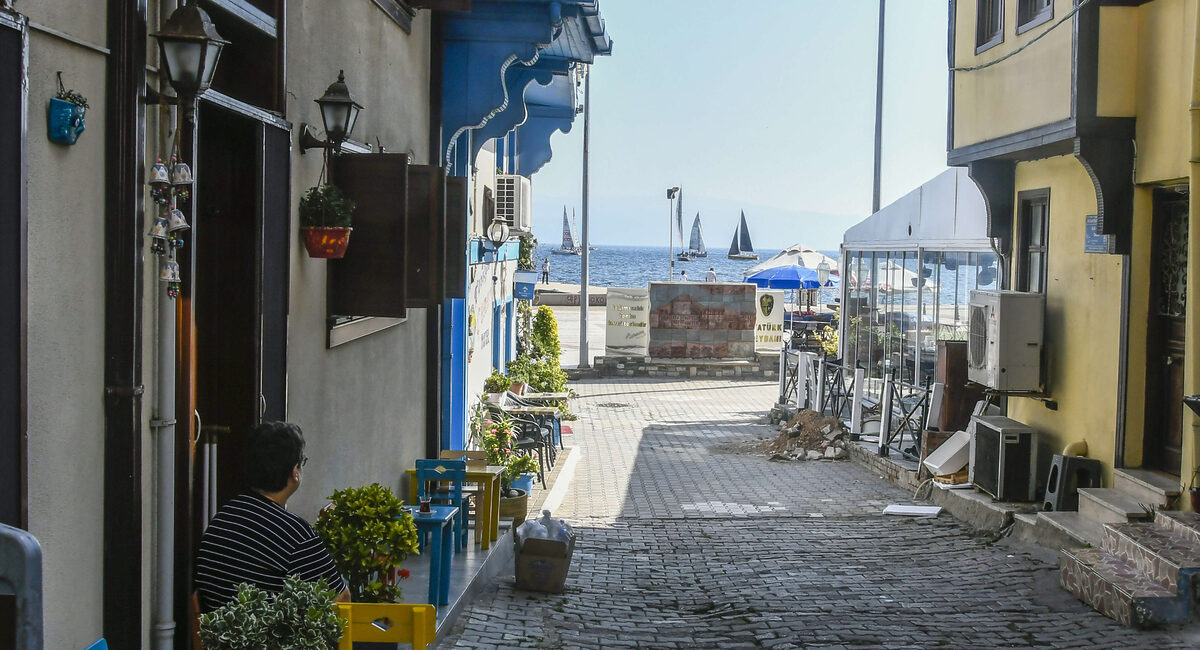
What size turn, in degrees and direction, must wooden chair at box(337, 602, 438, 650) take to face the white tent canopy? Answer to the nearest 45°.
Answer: approximately 45° to its right

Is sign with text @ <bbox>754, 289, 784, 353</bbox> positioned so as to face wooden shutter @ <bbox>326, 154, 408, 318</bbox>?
yes

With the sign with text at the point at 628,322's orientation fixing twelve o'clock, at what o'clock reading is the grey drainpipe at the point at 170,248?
The grey drainpipe is roughly at 12 o'clock from the sign with text.

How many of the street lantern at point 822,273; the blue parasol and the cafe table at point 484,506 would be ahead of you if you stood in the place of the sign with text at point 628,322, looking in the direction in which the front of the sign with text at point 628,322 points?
1

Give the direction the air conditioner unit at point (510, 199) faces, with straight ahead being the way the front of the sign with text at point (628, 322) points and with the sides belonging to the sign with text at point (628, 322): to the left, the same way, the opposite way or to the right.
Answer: to the left

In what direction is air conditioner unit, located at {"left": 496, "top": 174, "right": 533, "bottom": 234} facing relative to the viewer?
to the viewer's right

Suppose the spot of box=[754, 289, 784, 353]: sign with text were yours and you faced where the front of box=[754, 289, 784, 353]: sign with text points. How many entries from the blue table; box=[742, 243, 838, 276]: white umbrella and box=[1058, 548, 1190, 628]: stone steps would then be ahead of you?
2

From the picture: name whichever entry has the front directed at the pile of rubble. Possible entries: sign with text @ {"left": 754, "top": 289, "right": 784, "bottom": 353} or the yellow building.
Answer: the sign with text

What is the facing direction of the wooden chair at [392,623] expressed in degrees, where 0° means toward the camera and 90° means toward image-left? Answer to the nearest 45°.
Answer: approximately 180°

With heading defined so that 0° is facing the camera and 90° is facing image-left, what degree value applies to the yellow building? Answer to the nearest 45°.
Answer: approximately 45°

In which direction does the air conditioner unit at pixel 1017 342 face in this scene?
to the viewer's left

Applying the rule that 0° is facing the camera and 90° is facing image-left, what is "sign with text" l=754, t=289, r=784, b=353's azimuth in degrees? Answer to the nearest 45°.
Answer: approximately 0°

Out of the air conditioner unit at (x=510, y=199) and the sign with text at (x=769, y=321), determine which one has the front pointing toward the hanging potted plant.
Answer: the sign with text

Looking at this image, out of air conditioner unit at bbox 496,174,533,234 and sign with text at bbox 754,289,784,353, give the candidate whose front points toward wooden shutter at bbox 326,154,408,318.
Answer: the sign with text

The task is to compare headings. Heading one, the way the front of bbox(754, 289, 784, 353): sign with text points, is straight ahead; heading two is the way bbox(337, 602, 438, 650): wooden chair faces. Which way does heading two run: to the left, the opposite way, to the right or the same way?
the opposite way
